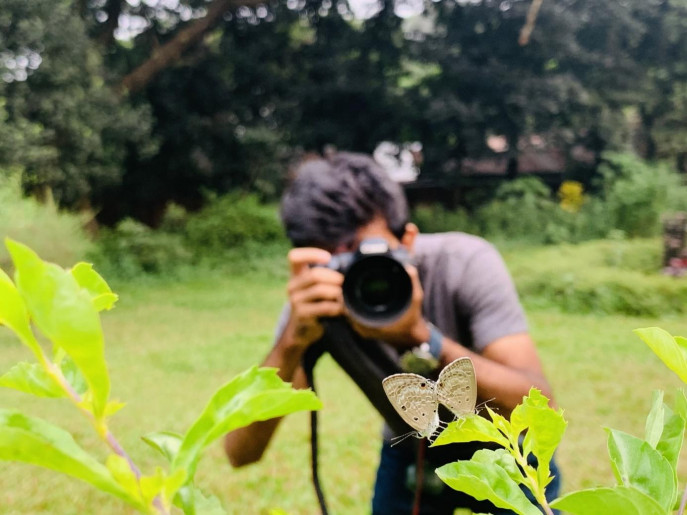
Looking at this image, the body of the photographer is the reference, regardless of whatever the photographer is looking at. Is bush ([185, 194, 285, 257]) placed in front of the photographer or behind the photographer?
behind

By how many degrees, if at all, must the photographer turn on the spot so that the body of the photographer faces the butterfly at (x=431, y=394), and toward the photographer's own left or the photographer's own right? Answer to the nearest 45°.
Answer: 0° — they already face it

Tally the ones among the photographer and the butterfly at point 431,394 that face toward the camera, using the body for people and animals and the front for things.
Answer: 1

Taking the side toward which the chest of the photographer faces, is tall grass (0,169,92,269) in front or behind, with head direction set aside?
behind

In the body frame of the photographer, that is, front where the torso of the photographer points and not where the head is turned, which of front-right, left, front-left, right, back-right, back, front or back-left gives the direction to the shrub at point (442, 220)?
back

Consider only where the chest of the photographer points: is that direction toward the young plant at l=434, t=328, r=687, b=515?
yes
